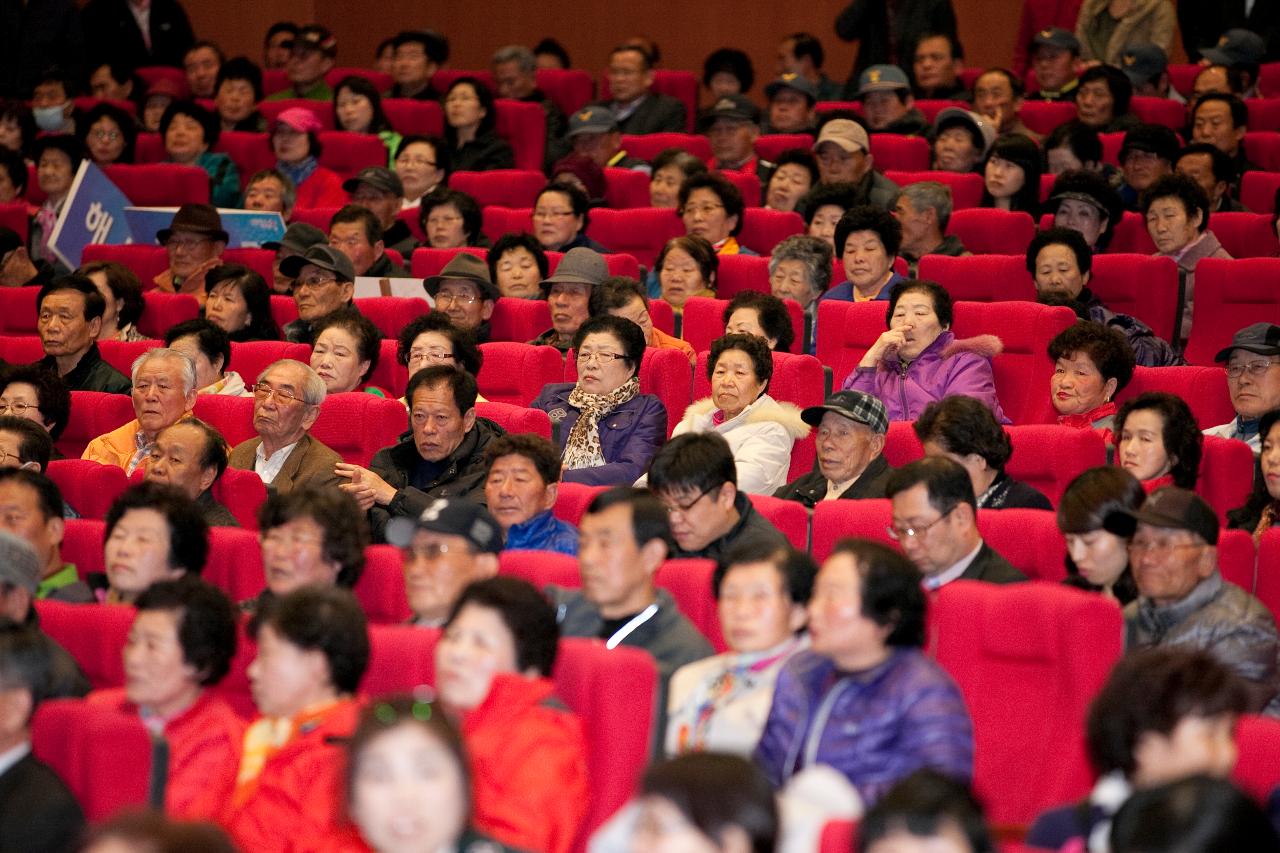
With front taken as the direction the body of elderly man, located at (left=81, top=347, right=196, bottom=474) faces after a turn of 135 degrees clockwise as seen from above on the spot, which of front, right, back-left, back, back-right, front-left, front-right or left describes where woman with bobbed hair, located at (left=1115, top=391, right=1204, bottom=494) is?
back-right

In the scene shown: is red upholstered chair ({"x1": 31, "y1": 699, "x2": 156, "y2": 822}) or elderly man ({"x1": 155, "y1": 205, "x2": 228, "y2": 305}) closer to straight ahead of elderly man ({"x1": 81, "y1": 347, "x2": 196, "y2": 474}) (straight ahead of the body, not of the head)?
the red upholstered chair

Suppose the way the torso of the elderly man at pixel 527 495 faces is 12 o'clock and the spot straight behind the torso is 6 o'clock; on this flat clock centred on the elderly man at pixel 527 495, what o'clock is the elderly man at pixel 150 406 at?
the elderly man at pixel 150 406 is roughly at 3 o'clock from the elderly man at pixel 527 495.

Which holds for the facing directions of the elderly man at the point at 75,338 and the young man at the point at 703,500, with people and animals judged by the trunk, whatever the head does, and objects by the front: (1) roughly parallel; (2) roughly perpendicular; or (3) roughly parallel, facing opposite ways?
roughly parallel

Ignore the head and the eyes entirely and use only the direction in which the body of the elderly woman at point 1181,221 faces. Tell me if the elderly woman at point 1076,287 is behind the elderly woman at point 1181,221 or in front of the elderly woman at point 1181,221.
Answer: in front

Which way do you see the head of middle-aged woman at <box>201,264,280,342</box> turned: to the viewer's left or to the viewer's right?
to the viewer's left

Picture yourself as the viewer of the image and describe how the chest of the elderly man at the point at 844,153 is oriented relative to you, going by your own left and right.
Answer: facing the viewer and to the left of the viewer

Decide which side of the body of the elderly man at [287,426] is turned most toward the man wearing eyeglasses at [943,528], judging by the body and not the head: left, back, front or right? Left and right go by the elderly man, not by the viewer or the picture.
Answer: left

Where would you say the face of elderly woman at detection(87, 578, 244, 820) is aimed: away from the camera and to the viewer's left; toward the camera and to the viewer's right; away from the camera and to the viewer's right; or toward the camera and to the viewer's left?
toward the camera and to the viewer's left

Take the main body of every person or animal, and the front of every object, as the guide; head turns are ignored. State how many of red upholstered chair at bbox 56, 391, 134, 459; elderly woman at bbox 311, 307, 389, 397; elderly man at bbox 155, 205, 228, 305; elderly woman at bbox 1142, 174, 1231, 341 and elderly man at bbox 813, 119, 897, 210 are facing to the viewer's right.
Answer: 0

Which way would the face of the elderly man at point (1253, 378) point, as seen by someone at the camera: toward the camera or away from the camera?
toward the camera

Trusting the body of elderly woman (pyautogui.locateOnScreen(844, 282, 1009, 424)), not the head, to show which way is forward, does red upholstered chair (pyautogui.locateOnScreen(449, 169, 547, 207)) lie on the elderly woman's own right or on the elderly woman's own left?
on the elderly woman's own right

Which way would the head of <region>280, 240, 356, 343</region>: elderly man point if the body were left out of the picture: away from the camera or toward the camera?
toward the camera

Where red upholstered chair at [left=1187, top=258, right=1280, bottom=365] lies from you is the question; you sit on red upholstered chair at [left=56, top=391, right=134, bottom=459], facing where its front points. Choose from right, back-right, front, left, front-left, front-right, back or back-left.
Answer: back-left

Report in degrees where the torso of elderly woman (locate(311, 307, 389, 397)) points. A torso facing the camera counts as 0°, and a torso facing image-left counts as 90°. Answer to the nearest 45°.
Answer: approximately 45°

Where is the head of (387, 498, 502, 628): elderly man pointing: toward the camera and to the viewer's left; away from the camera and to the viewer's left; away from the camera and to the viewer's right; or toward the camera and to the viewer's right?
toward the camera and to the viewer's left

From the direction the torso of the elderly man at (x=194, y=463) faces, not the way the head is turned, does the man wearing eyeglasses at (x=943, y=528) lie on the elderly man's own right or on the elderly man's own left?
on the elderly man's own left

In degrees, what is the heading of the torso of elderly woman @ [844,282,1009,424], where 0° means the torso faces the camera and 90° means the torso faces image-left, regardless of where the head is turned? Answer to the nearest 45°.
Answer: approximately 45°

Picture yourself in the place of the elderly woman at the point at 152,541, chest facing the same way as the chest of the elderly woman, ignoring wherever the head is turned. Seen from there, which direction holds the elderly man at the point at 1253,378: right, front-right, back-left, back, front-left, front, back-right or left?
back-left

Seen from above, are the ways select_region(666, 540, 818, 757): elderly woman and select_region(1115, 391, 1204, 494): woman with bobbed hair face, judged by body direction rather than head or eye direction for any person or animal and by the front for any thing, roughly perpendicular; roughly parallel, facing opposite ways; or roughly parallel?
roughly parallel
